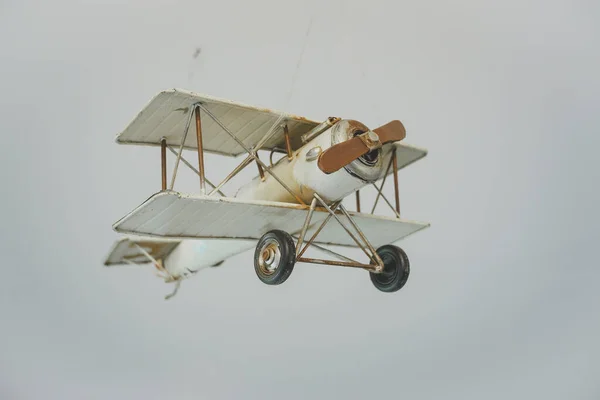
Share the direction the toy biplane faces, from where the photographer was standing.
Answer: facing the viewer and to the right of the viewer
